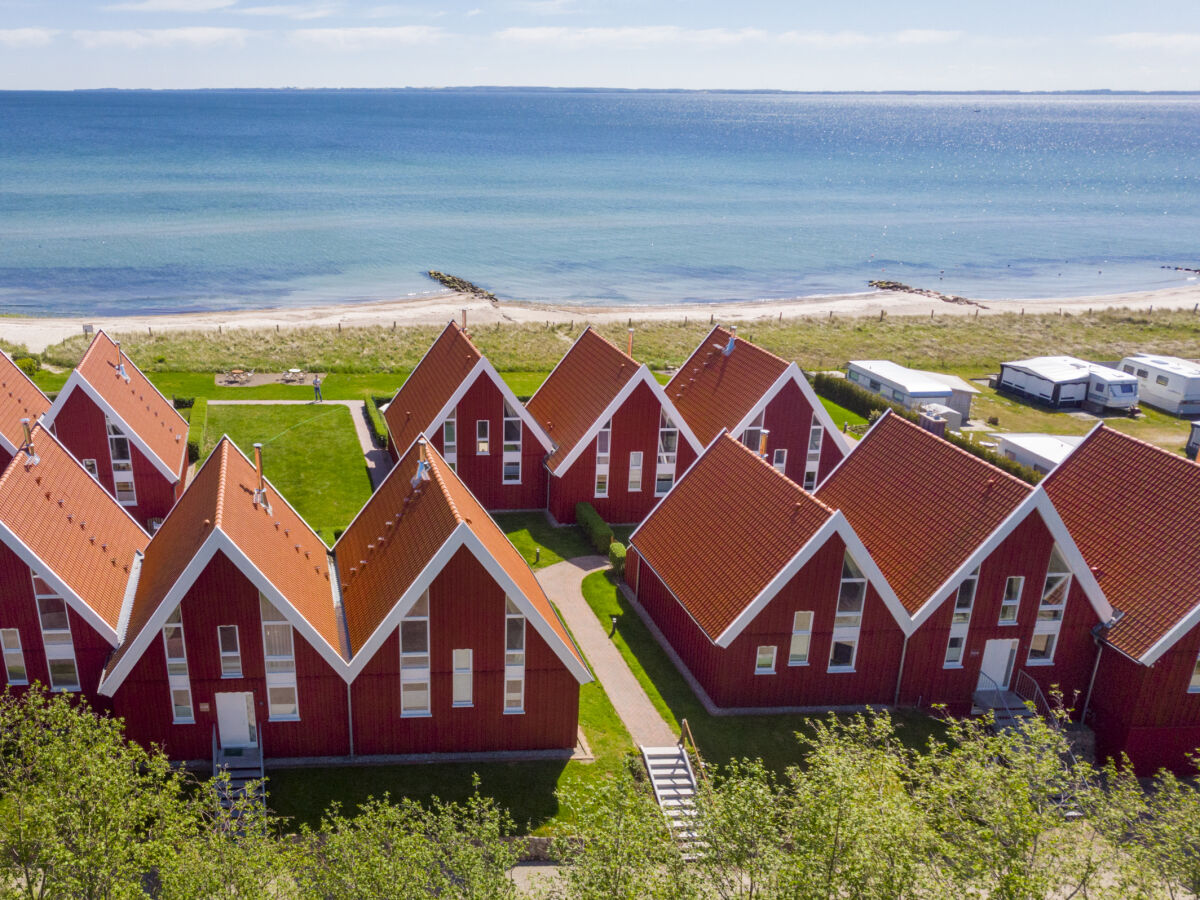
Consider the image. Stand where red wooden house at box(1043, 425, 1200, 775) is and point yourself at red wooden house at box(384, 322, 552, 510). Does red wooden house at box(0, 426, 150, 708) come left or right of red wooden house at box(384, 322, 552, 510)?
left

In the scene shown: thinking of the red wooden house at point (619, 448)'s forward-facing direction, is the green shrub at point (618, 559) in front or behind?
in front

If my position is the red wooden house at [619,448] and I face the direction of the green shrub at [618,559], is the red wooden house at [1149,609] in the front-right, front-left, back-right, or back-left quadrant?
front-left

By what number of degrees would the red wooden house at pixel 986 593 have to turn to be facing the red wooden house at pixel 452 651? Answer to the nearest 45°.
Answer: approximately 90° to its right

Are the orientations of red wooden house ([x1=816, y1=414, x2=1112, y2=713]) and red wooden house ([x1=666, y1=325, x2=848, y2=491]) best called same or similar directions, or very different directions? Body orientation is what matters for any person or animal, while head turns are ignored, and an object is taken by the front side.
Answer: same or similar directions

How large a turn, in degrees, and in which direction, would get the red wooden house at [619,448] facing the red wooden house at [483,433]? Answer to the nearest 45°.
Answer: approximately 135° to its right

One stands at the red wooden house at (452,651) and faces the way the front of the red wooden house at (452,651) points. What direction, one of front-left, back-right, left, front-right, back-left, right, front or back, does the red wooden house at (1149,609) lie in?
left

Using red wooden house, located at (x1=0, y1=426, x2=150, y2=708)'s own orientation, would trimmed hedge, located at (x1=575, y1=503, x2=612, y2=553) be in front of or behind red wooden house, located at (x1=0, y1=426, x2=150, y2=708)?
behind

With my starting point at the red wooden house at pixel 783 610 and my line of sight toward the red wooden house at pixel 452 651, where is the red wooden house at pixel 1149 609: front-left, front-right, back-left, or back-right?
back-left

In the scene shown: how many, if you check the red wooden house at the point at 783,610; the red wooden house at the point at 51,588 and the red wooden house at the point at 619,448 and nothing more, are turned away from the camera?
0

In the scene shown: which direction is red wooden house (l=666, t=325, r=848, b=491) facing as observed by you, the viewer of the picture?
facing the viewer and to the right of the viewer

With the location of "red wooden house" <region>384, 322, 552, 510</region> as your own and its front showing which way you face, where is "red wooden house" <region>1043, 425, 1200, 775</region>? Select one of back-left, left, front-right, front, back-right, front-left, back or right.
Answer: front

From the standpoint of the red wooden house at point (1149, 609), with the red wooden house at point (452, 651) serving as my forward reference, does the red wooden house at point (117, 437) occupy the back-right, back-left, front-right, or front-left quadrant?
front-right

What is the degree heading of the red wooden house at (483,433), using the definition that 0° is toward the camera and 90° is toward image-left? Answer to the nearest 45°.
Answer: approximately 315°

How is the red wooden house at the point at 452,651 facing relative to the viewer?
toward the camera

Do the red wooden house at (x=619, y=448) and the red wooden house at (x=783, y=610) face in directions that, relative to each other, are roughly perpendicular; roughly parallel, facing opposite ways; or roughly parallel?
roughly parallel

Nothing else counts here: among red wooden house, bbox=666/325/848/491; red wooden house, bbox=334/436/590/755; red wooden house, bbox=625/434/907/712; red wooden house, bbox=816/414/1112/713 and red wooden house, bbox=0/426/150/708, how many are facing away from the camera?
0
